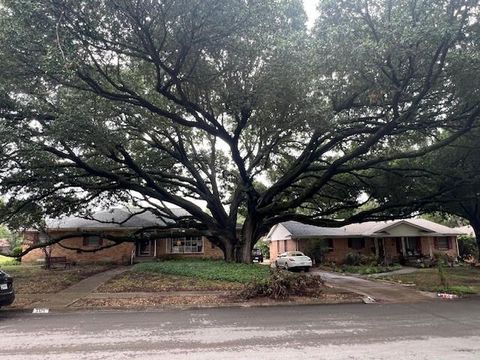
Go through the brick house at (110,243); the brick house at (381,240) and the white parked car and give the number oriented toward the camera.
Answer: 2

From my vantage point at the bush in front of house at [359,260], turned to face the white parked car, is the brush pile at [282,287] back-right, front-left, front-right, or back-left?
front-left

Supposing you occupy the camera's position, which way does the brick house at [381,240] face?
facing the viewer

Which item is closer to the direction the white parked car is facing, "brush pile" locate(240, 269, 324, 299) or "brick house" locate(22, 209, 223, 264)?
the brick house

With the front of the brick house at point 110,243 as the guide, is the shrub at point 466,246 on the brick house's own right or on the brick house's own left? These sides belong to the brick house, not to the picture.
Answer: on the brick house's own left

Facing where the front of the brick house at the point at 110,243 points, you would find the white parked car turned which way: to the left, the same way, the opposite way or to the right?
the opposite way

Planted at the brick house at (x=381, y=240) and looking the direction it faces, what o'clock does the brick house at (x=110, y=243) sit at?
the brick house at (x=110, y=243) is roughly at 2 o'clock from the brick house at (x=381, y=240).

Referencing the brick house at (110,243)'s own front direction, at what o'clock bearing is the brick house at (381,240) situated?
the brick house at (381,240) is roughly at 9 o'clock from the brick house at (110,243).

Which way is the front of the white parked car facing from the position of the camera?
facing away from the viewer and to the left of the viewer

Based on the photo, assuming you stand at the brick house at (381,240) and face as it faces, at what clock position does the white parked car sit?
The white parked car is roughly at 1 o'clock from the brick house.

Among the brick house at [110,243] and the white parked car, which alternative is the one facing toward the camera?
the brick house

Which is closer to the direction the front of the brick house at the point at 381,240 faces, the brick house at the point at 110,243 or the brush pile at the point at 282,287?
the brush pile

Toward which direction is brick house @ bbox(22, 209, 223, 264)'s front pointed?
toward the camera

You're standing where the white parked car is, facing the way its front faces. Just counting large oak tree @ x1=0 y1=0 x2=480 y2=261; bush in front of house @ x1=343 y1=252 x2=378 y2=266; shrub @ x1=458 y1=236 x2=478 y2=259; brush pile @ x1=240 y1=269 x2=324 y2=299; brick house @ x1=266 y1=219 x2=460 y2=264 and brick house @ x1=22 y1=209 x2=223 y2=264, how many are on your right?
3
